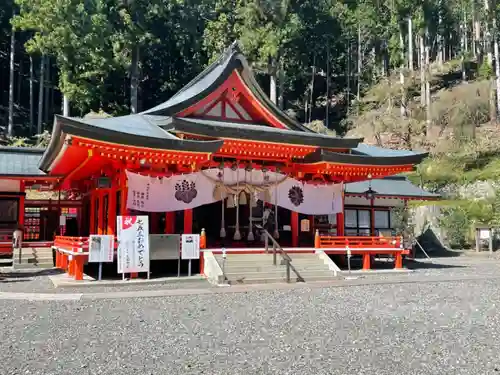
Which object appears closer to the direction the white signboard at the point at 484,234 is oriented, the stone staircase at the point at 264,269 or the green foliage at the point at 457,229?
the stone staircase

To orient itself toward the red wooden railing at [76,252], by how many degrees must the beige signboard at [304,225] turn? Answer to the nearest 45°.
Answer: approximately 45° to its right

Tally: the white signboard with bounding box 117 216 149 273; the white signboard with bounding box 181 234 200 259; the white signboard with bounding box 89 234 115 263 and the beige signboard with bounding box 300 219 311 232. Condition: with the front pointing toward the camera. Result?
4

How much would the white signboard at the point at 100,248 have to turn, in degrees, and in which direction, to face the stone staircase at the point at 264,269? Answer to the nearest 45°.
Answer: approximately 90° to its left

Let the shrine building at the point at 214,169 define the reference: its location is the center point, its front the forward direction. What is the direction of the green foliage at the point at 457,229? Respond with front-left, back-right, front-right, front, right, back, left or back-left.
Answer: left

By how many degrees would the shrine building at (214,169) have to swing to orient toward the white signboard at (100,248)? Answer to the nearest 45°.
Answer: approximately 90° to its right

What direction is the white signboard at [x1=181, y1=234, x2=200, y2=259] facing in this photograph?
toward the camera

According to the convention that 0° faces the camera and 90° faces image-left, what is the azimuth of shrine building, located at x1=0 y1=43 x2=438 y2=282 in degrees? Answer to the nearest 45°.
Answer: approximately 315°

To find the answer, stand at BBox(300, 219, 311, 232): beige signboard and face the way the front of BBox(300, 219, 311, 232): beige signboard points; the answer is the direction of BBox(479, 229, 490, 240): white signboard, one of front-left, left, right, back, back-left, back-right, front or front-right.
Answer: back-left

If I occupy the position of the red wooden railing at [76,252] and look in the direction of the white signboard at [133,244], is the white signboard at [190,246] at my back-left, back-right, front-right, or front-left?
front-left

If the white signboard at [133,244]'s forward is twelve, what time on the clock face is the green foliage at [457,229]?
The green foliage is roughly at 8 o'clock from the white signboard.

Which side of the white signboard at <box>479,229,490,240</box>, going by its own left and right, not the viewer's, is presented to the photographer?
front
